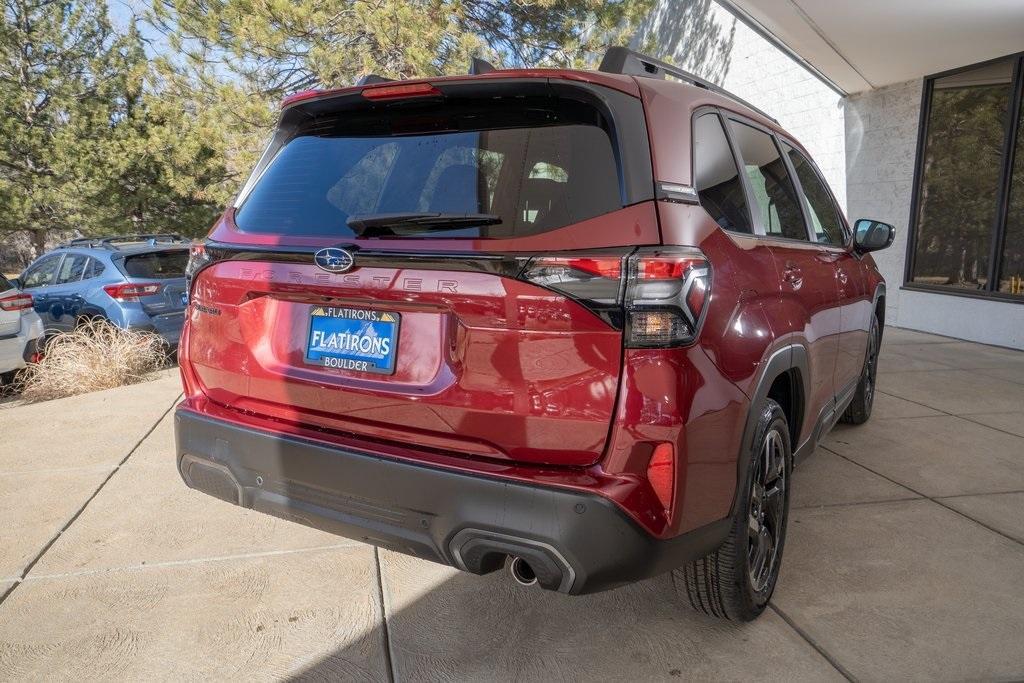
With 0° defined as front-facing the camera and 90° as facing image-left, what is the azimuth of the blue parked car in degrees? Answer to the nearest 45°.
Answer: approximately 135°

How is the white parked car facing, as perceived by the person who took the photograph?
facing away from the viewer and to the left of the viewer

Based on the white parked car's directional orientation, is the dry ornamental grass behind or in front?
behind

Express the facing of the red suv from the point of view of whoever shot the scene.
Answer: facing away from the viewer and to the right of the viewer

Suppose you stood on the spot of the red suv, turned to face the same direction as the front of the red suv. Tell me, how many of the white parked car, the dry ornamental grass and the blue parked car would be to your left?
3

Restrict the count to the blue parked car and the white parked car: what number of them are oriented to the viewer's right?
0

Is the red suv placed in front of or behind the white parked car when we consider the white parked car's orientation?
behind

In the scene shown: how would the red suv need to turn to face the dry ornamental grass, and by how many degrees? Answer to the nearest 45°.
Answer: approximately 90° to its left

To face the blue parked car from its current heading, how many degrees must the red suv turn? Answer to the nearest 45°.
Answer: approximately 90° to its left

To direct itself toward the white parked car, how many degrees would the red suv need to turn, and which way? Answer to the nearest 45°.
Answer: approximately 90° to its left
